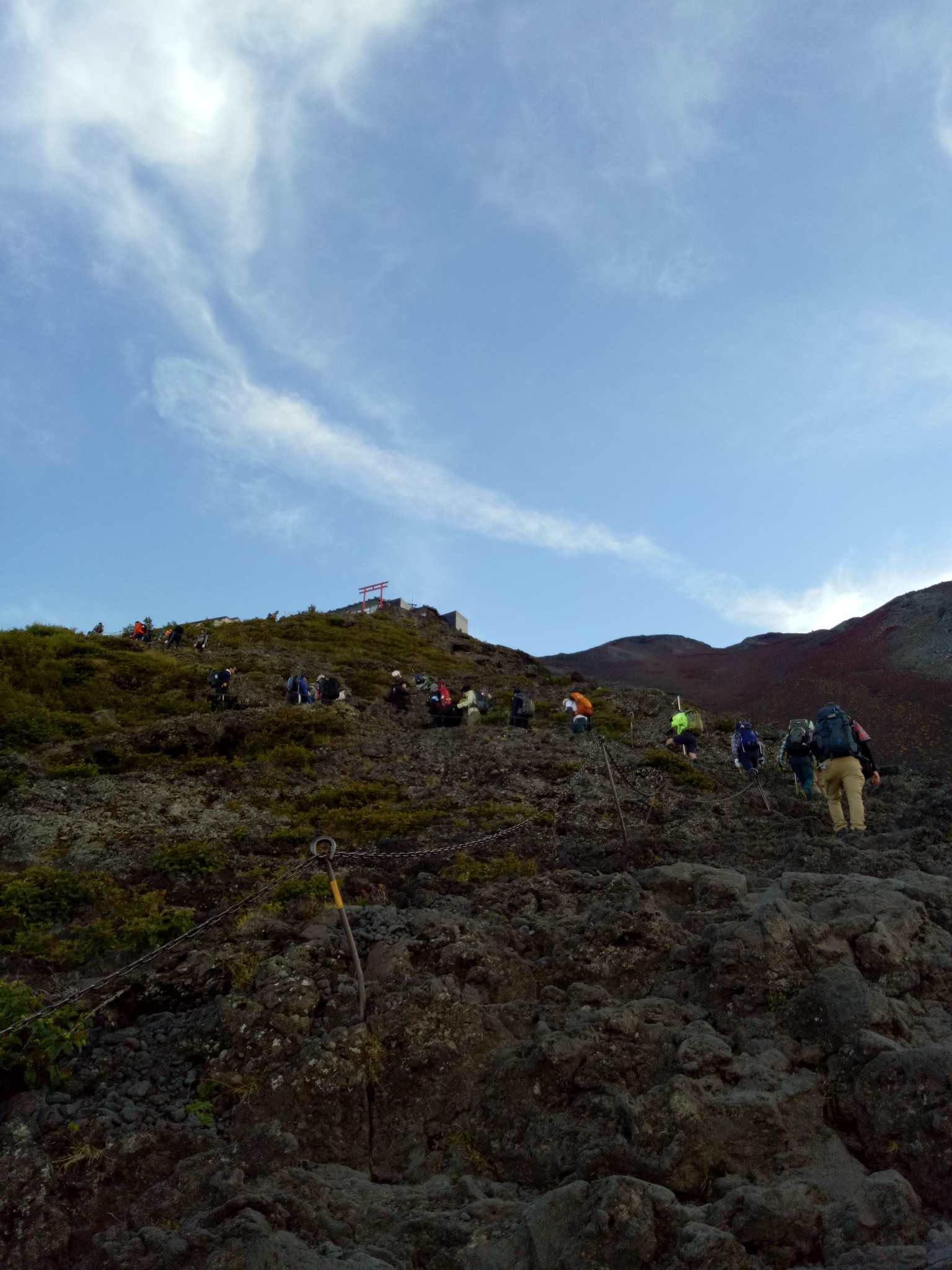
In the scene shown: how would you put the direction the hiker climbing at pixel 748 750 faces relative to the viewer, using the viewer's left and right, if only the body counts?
facing away from the viewer

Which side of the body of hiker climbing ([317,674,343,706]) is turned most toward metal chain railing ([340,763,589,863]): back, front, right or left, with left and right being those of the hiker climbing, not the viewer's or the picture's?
back

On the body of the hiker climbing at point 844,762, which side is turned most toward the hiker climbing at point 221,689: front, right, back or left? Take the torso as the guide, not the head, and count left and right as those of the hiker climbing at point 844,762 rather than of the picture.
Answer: left

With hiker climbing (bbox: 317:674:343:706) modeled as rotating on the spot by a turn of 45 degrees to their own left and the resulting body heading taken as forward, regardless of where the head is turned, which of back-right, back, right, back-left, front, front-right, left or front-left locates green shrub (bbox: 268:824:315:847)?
back-left

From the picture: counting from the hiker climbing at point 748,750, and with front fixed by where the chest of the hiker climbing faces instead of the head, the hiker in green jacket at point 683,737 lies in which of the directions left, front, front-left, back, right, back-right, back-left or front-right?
front-left

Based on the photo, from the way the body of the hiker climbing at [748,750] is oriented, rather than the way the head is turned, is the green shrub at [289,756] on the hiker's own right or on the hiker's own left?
on the hiker's own left

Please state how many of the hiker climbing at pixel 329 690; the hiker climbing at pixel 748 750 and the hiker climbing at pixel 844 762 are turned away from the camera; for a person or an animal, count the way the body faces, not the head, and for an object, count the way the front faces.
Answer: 3

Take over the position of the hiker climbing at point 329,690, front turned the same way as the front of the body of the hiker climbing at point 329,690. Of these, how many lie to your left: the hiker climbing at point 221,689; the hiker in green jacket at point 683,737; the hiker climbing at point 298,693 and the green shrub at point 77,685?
3

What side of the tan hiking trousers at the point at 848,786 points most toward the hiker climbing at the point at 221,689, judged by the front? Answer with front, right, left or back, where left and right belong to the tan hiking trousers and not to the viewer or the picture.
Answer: left

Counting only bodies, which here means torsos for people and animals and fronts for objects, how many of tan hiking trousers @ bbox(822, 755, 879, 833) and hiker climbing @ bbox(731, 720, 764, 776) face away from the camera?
2

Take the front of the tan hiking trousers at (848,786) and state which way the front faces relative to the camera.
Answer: away from the camera

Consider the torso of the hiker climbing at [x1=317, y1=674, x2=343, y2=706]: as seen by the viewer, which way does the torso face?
away from the camera

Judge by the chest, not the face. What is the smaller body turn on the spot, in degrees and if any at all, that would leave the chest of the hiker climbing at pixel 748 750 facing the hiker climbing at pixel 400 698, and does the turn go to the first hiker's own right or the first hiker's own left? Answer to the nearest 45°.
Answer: approximately 45° to the first hiker's own left

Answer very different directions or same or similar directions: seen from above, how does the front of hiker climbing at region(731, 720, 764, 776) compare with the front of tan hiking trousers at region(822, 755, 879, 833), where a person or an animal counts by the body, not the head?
same or similar directions

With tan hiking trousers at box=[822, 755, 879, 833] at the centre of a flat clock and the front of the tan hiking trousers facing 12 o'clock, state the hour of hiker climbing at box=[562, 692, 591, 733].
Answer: The hiker climbing is roughly at 11 o'clock from the tan hiking trousers.

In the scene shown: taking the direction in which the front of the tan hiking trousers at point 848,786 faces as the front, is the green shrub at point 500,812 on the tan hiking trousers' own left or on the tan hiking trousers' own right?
on the tan hiking trousers' own left

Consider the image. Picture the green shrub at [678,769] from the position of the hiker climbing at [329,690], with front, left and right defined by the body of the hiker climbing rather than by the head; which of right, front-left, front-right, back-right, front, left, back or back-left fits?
back-right

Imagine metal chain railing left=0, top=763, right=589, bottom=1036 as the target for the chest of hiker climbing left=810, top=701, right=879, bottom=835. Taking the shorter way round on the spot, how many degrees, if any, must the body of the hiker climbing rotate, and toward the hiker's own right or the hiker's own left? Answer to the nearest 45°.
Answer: approximately 135° to the hiker's own left

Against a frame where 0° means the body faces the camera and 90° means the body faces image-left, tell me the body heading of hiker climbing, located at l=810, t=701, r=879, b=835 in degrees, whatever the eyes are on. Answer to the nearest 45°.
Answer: approximately 180°
